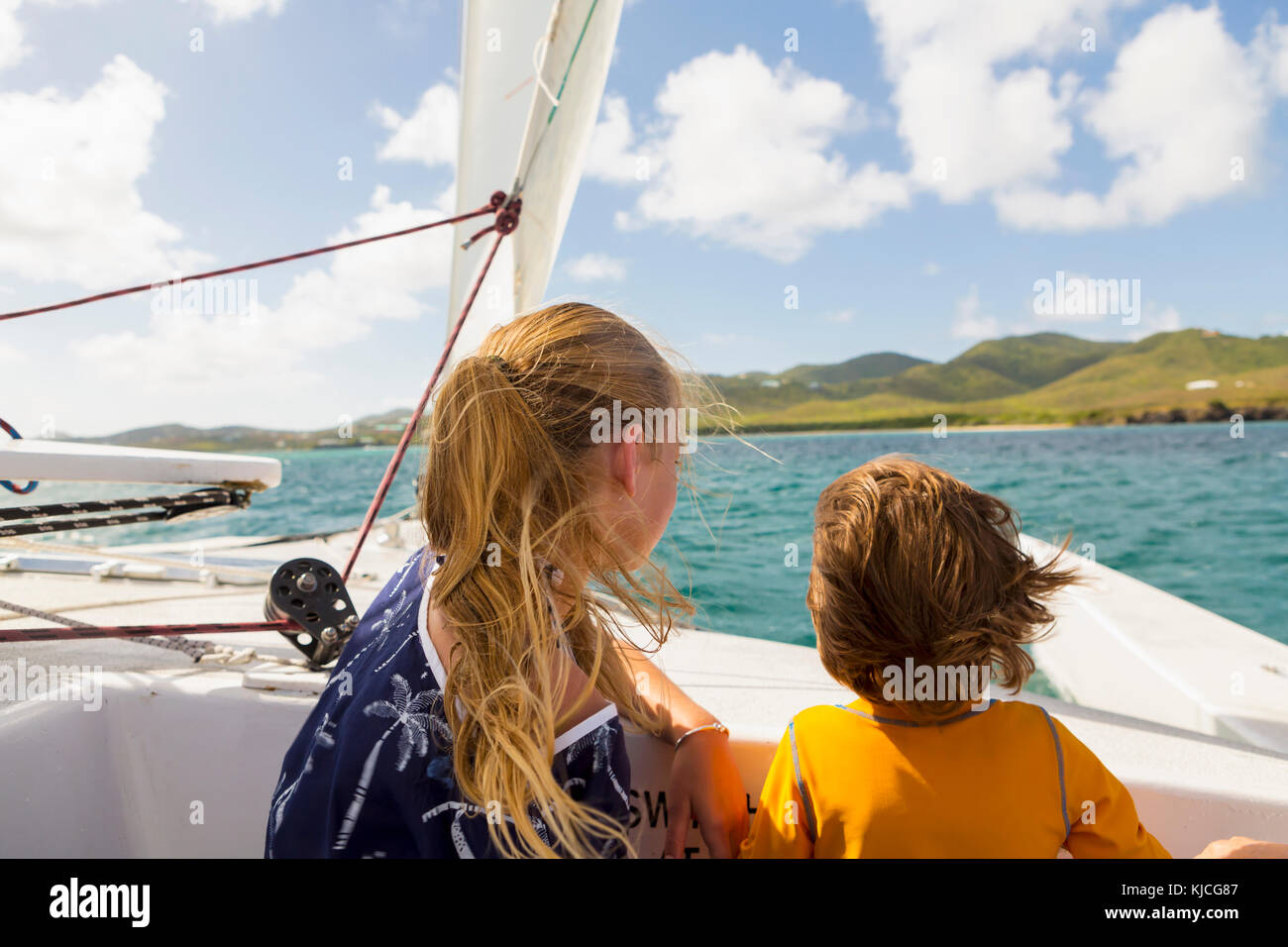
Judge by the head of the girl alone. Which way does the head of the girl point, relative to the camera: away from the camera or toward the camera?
away from the camera

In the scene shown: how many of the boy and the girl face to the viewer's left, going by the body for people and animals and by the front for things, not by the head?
0

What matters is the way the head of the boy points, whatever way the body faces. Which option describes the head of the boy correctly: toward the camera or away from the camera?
away from the camera

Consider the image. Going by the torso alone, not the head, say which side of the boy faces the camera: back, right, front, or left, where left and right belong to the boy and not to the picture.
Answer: back

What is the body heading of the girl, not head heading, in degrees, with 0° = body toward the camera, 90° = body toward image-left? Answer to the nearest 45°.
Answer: approximately 225°
